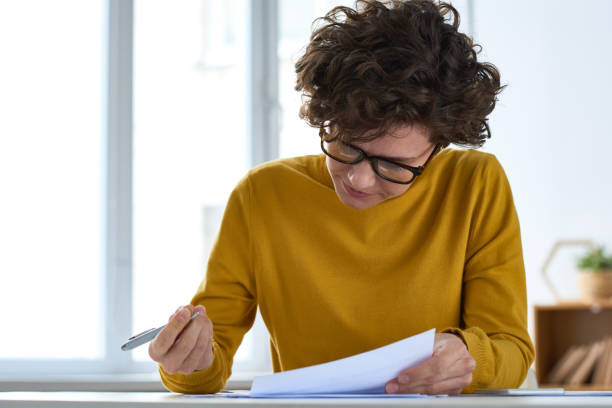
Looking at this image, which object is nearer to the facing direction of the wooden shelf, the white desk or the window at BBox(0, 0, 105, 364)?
the white desk

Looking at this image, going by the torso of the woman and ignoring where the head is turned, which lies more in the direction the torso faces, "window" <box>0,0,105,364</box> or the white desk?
the white desk

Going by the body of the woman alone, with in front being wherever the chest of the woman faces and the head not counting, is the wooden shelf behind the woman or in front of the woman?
behind

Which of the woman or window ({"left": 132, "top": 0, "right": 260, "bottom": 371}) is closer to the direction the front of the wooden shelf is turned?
the woman

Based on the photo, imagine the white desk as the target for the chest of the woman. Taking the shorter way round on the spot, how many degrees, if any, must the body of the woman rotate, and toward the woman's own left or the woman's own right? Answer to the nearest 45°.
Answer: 0° — they already face it

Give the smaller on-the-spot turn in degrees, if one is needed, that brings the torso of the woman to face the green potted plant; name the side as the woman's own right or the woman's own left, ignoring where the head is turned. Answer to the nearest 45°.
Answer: approximately 135° to the woman's own left

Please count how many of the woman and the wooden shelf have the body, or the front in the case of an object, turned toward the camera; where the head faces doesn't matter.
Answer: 2

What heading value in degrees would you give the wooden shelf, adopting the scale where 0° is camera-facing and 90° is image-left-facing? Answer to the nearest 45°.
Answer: approximately 0°
